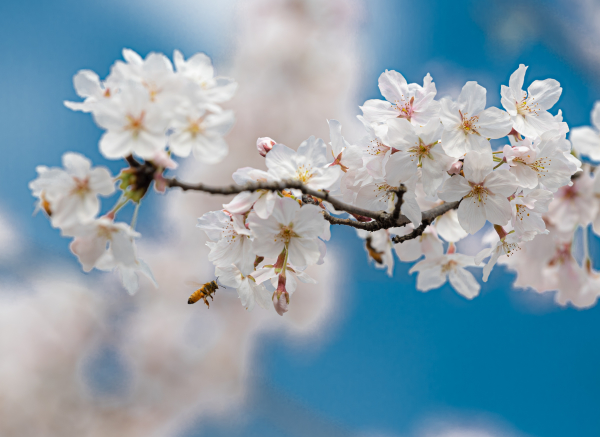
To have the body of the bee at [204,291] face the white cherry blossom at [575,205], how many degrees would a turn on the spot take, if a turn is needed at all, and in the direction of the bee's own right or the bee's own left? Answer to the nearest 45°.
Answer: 0° — it already faces it

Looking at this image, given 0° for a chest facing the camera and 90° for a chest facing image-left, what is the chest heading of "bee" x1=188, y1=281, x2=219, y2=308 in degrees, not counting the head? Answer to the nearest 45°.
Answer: approximately 270°
